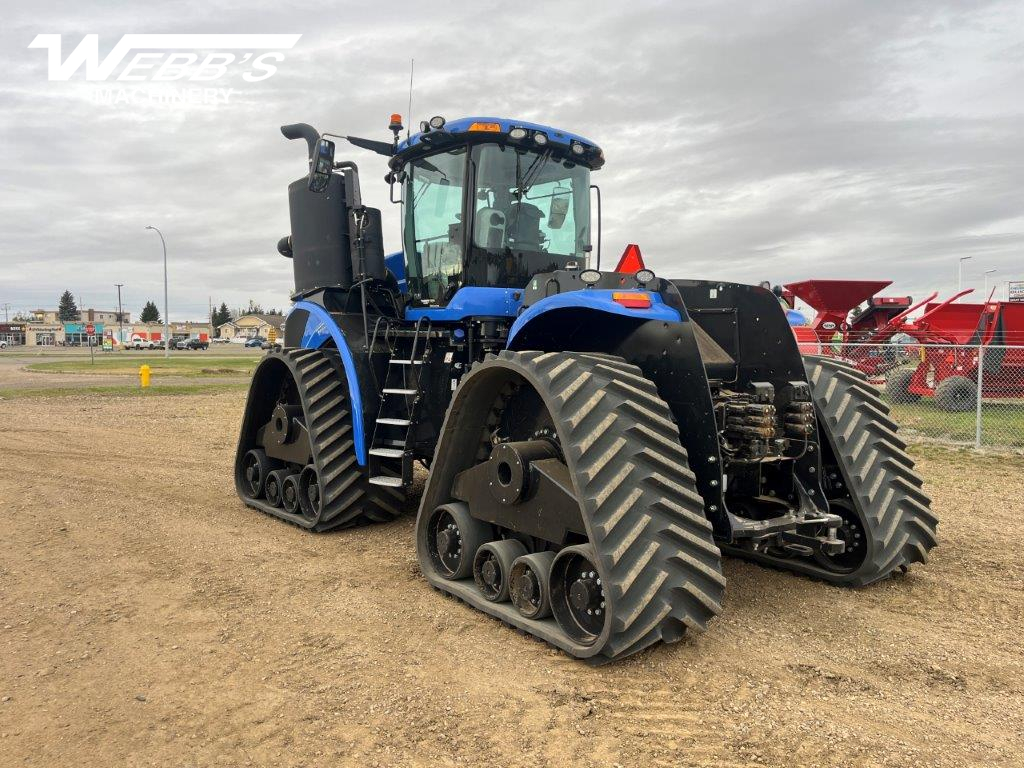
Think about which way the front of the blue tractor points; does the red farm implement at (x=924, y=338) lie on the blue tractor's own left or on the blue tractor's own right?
on the blue tractor's own right

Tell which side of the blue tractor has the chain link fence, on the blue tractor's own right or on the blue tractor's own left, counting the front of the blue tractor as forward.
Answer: on the blue tractor's own right

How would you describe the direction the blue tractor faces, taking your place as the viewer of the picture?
facing away from the viewer and to the left of the viewer
